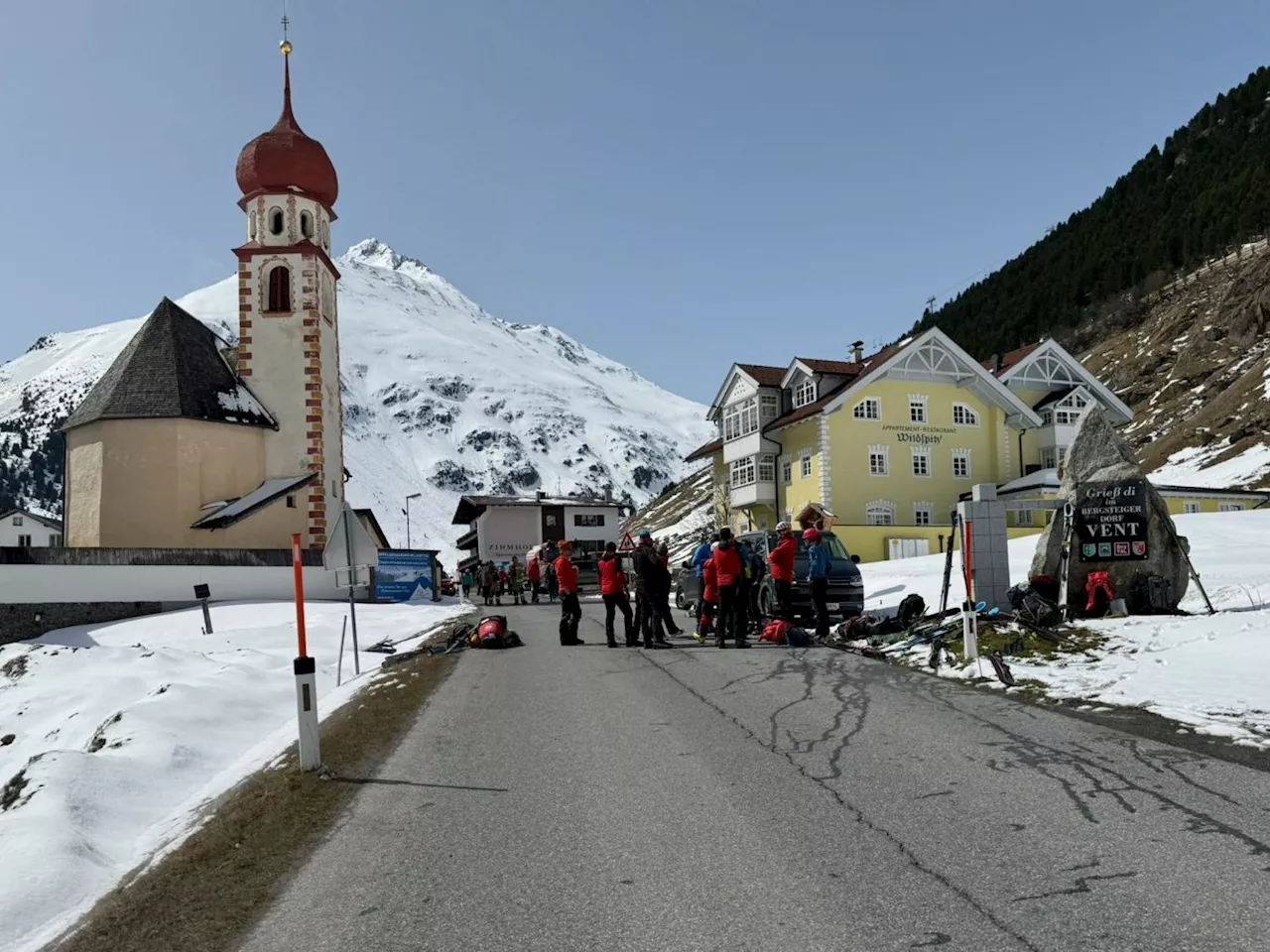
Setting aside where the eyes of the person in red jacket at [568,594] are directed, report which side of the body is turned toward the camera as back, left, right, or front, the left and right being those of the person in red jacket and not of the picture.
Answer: right

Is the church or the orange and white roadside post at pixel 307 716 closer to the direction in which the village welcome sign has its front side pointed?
the orange and white roadside post

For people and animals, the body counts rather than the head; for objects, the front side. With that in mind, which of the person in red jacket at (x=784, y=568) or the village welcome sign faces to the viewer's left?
the person in red jacket

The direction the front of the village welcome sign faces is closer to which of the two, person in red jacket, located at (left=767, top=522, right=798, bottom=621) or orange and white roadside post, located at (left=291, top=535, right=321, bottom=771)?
the orange and white roadside post

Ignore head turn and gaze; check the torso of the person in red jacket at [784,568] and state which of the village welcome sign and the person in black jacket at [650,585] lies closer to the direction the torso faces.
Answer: the person in black jacket

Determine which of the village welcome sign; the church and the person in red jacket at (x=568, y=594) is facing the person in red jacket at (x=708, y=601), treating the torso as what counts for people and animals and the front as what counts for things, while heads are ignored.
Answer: the person in red jacket at (x=568, y=594)

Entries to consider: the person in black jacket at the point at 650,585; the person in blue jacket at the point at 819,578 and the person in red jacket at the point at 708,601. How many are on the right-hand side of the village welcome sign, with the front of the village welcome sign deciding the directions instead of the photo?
3

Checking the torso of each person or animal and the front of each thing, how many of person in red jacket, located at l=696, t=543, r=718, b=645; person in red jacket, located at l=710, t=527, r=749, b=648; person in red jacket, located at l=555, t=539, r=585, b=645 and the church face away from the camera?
2

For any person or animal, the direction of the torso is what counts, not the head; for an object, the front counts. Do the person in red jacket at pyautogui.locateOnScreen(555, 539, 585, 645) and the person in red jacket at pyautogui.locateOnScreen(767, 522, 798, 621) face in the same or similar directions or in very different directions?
very different directions

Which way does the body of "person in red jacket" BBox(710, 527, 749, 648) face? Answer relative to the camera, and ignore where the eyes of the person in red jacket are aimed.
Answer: away from the camera
